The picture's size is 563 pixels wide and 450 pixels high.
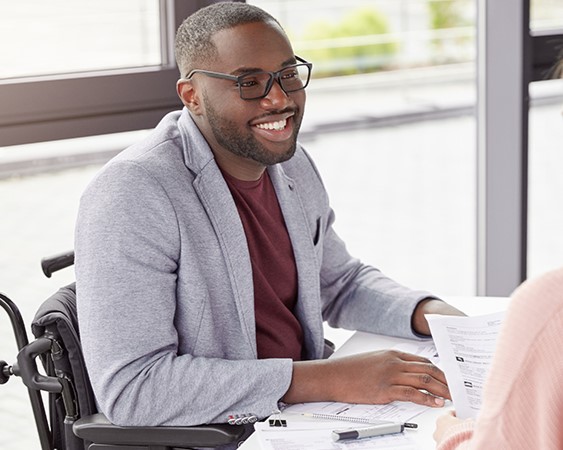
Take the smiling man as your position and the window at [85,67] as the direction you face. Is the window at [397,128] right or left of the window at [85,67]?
right

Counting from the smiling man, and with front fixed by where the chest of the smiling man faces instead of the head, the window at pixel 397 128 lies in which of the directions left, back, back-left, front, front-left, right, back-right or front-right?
back-left

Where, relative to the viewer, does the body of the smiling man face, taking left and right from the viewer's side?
facing the viewer and to the right of the viewer

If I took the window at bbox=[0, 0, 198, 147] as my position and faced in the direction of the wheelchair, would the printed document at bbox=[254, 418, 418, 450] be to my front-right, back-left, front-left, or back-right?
front-left

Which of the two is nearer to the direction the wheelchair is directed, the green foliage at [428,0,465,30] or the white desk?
the white desk

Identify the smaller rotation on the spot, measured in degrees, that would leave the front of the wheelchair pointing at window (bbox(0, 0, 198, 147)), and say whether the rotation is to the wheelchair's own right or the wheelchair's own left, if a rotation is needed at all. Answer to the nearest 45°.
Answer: approximately 90° to the wheelchair's own left

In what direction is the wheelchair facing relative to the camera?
to the viewer's right
